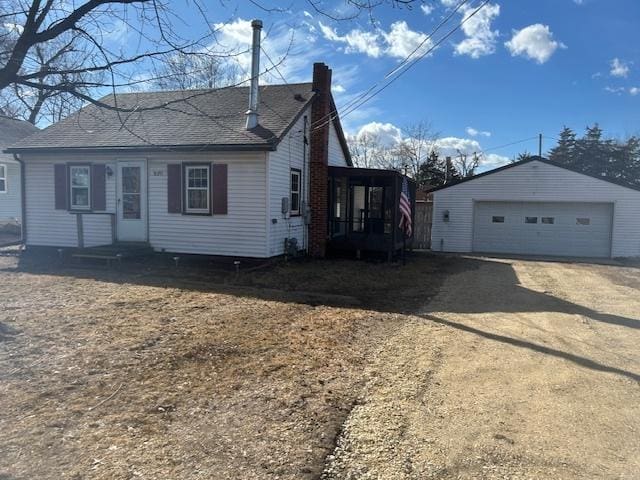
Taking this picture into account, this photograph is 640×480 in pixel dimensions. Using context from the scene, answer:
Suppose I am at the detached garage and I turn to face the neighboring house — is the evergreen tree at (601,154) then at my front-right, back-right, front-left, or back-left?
back-right

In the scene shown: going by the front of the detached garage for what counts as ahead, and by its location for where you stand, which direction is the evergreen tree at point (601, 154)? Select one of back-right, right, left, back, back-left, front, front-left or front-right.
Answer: back

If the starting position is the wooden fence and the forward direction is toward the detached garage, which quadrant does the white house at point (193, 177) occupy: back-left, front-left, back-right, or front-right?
back-right

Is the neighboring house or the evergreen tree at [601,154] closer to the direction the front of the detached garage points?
the neighboring house

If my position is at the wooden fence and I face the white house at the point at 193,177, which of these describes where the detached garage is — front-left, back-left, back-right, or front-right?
back-left

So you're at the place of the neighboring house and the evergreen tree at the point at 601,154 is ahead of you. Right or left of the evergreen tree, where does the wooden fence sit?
right

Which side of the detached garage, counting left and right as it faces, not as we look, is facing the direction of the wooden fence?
right

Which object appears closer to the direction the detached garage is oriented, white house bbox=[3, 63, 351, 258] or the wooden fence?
the white house

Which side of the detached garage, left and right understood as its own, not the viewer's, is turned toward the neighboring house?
right

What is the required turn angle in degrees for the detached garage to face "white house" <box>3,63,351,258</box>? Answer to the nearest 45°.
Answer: approximately 45° to its right

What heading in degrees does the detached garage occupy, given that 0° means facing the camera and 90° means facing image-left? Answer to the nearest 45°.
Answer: approximately 0°
